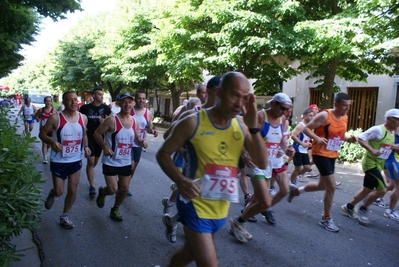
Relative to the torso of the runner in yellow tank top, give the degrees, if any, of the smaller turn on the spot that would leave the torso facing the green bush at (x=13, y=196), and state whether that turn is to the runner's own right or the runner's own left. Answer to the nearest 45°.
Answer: approximately 135° to the runner's own right

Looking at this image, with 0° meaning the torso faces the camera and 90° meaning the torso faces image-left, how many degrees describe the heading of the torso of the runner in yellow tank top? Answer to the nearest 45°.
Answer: approximately 315°

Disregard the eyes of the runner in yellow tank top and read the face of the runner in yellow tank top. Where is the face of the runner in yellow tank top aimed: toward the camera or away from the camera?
toward the camera
